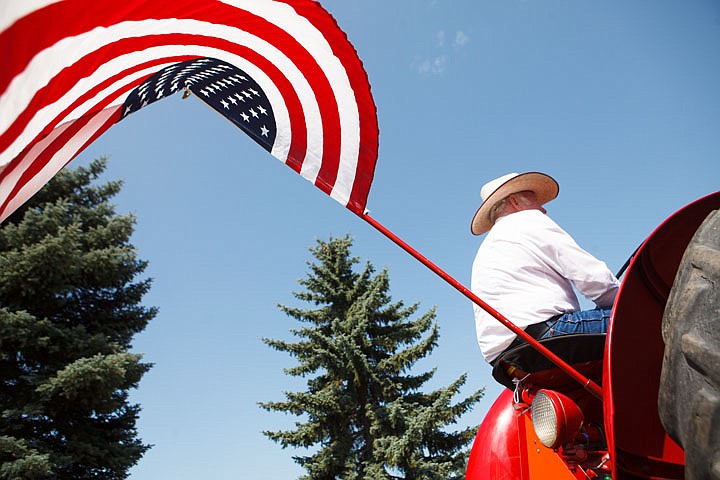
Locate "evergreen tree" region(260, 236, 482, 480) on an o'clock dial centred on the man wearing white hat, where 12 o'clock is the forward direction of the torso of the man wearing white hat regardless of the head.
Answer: The evergreen tree is roughly at 10 o'clock from the man wearing white hat.

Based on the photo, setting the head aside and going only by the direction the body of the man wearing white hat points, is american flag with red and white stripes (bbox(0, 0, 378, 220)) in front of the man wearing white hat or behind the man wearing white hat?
behind

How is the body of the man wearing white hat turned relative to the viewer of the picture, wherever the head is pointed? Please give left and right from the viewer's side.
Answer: facing away from the viewer and to the right of the viewer
